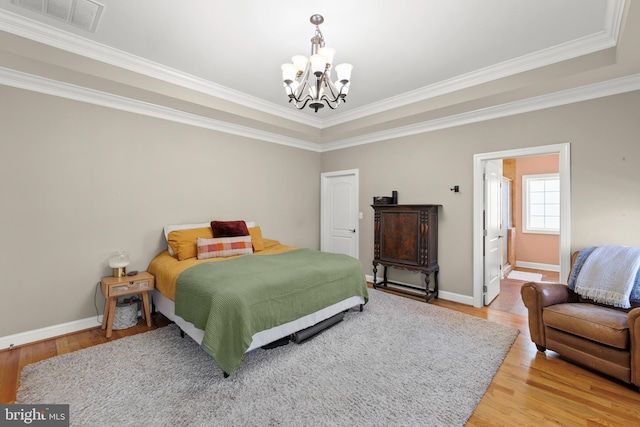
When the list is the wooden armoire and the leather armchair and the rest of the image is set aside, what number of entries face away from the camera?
0

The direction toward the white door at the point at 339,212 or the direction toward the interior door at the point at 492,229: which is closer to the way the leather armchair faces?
the white door

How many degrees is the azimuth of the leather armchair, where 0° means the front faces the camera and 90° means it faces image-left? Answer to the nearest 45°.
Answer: approximately 45°

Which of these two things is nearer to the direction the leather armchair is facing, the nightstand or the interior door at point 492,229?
the nightstand

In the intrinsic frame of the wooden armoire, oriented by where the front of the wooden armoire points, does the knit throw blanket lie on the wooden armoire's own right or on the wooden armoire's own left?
on the wooden armoire's own left

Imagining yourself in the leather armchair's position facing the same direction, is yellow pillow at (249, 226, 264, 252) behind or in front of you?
in front

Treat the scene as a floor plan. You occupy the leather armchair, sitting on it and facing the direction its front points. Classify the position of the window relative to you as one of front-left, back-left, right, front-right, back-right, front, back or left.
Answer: back-right

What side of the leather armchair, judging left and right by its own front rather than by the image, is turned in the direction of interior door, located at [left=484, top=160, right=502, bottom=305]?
right

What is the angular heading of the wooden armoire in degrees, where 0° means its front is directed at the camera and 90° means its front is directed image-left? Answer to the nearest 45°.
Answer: approximately 45°

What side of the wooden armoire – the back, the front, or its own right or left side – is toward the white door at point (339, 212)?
right
